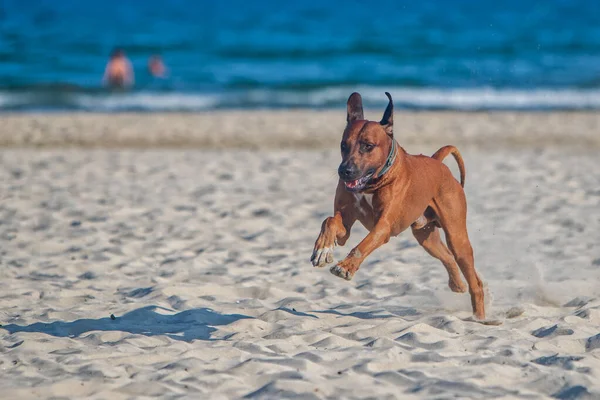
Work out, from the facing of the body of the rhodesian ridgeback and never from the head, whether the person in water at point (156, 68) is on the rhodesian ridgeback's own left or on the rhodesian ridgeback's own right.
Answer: on the rhodesian ridgeback's own right

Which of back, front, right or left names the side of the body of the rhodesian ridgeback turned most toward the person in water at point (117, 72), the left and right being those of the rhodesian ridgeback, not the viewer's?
right

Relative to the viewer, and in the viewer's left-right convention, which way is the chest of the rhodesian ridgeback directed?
facing the viewer and to the left of the viewer
